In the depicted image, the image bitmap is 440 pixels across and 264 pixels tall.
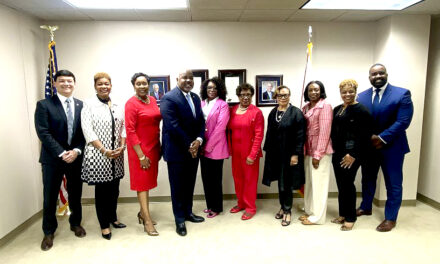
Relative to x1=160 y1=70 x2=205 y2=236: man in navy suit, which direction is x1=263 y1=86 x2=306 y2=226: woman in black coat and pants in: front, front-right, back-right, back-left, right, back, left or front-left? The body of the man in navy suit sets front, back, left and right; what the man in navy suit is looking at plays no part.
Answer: front-left

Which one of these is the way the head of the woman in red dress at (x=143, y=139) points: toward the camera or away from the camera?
toward the camera

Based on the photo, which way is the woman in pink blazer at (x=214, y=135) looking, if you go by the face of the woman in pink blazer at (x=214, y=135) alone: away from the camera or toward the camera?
toward the camera

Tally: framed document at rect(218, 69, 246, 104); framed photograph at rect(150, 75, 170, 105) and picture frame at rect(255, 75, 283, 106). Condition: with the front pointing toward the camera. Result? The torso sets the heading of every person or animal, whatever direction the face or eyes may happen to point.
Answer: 3

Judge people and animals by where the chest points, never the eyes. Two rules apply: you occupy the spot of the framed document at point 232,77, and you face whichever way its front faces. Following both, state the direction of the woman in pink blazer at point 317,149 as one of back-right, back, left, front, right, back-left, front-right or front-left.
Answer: front-left

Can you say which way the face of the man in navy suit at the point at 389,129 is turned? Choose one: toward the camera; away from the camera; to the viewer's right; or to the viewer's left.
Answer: toward the camera

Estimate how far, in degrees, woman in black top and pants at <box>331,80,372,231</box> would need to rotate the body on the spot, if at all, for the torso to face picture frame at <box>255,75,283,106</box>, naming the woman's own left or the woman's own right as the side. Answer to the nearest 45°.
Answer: approximately 90° to the woman's own right

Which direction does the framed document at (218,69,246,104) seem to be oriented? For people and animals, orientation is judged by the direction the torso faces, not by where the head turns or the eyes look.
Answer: toward the camera

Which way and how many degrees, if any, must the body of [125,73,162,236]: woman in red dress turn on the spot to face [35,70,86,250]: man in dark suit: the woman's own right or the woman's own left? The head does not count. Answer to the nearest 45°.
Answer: approximately 135° to the woman's own right

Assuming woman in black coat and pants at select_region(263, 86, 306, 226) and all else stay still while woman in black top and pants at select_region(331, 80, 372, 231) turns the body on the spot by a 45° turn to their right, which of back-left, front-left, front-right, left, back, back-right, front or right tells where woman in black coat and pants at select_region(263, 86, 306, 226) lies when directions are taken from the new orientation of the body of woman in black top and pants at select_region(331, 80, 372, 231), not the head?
front

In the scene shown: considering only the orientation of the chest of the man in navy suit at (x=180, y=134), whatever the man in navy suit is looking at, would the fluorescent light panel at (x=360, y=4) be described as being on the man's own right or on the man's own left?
on the man's own left

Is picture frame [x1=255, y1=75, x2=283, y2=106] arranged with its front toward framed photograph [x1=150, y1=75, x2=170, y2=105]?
no

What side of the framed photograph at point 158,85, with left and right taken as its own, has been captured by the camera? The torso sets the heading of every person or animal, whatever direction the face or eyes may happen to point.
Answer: front

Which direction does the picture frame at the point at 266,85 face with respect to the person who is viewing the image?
facing the viewer
